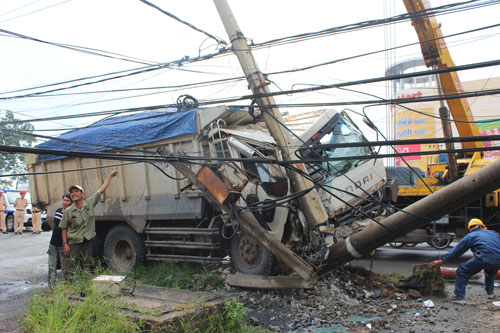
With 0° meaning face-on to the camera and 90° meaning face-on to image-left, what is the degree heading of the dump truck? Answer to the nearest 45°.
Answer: approximately 315°

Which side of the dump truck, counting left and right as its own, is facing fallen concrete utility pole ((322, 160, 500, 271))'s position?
front

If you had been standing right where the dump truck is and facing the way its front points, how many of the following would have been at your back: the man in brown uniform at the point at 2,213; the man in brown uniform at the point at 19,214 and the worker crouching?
2

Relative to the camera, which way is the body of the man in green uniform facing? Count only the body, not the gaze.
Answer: toward the camera

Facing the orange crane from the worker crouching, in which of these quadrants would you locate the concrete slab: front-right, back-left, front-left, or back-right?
back-left

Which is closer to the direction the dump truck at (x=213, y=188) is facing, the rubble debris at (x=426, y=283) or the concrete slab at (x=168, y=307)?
the rubble debris

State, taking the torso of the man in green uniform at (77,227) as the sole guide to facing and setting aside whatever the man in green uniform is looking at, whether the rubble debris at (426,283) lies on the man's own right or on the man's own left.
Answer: on the man's own left

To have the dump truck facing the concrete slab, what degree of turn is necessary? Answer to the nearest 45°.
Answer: approximately 45° to its right

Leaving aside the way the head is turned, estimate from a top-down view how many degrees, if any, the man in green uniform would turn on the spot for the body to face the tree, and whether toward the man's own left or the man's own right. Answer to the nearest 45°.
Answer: approximately 180°

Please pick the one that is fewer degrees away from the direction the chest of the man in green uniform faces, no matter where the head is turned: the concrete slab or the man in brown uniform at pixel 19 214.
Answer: the concrete slab

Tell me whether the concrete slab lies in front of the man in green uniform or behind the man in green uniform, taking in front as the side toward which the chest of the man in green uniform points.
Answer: in front

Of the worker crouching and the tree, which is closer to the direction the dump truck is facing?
the worker crouching
